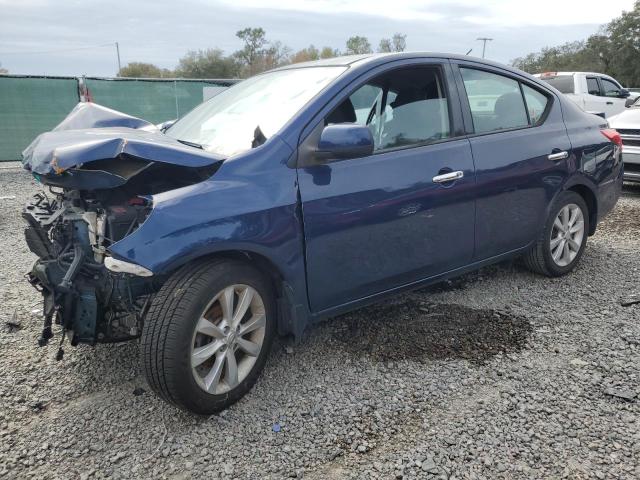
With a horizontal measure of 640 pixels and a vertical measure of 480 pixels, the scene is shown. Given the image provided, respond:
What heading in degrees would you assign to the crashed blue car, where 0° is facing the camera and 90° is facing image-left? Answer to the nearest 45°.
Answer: approximately 45°

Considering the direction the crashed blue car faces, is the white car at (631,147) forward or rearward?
rearward

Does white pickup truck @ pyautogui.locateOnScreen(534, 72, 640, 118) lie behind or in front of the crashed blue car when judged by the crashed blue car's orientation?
behind

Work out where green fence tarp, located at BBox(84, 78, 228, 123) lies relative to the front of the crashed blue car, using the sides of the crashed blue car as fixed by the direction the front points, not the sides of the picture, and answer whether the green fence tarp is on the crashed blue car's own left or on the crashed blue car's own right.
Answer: on the crashed blue car's own right

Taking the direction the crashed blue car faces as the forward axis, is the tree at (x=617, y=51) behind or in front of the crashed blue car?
behind

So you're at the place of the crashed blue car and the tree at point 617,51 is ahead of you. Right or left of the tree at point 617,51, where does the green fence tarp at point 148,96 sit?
left
